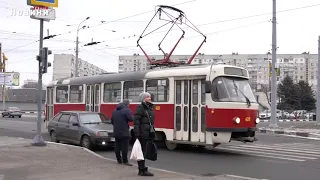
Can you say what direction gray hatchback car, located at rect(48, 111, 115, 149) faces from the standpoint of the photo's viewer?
facing the viewer and to the right of the viewer

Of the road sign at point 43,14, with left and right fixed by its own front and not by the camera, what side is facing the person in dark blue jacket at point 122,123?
front

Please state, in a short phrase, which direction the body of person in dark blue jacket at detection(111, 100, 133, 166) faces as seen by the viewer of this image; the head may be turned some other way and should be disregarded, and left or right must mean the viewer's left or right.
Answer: facing away from the viewer and to the right of the viewer

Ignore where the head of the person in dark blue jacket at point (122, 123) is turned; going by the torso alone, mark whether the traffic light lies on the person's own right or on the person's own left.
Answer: on the person's own left

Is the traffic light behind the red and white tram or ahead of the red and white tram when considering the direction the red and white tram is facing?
behind

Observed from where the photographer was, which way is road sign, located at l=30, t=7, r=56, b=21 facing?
facing the viewer
